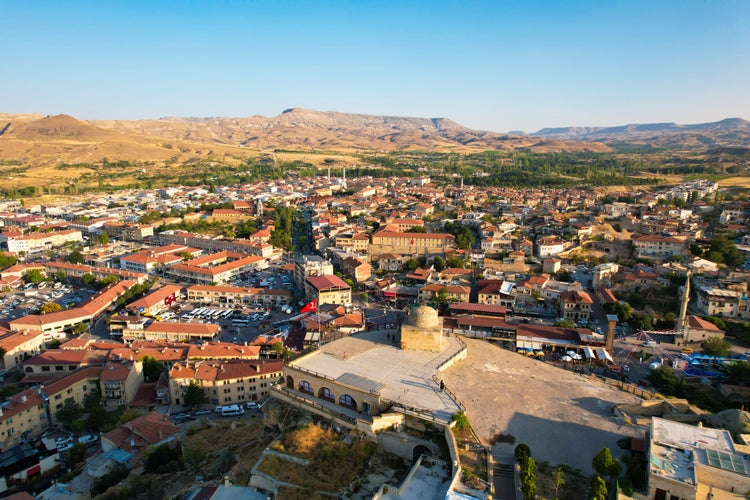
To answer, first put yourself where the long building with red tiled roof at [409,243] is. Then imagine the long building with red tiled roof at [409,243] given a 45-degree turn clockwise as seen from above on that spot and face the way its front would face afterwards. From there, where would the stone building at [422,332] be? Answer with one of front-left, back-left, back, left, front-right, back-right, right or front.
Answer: front-left

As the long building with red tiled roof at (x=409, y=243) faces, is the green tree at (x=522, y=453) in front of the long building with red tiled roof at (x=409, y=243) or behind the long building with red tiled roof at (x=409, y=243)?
in front

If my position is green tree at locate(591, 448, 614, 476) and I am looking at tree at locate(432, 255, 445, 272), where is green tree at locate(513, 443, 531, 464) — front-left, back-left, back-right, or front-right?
front-left

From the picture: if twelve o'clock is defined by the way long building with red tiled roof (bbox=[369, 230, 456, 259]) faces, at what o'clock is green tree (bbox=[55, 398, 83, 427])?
The green tree is roughly at 1 o'clock from the long building with red tiled roof.

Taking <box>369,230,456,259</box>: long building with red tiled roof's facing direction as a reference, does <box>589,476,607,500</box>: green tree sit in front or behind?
in front

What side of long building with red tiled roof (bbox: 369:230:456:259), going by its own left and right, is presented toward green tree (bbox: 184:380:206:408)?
front

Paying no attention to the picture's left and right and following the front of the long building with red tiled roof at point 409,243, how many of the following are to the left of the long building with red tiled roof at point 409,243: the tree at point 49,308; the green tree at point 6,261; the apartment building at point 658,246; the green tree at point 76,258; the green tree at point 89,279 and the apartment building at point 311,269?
1

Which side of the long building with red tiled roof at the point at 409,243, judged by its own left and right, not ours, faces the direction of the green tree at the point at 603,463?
front

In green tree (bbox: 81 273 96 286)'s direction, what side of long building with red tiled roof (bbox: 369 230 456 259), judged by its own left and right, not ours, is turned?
right

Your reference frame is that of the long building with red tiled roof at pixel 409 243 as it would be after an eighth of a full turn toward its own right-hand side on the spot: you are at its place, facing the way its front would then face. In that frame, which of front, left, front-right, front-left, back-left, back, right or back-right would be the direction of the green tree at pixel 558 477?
front-left

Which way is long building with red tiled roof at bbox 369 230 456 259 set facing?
toward the camera

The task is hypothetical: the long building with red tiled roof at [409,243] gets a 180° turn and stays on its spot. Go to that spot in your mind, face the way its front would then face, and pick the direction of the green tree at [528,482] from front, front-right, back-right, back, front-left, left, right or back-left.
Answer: back

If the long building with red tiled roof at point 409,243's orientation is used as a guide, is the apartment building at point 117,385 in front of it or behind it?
in front
